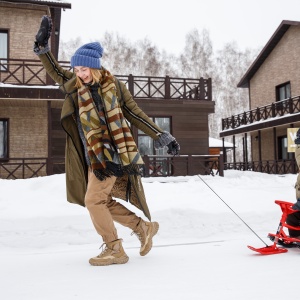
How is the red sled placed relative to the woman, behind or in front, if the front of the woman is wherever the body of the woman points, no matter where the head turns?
behind

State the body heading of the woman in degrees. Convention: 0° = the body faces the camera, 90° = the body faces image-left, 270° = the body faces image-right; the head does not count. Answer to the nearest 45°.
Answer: approximately 45°

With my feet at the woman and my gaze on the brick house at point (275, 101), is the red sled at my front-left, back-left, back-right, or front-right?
front-right

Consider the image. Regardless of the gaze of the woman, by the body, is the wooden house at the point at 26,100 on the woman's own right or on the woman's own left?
on the woman's own right

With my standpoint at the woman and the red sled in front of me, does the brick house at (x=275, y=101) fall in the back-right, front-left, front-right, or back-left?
front-left

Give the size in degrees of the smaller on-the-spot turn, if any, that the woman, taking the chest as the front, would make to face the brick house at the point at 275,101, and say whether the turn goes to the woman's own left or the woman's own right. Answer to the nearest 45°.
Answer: approximately 180°

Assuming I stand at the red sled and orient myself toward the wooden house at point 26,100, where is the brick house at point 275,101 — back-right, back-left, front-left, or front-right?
front-right
